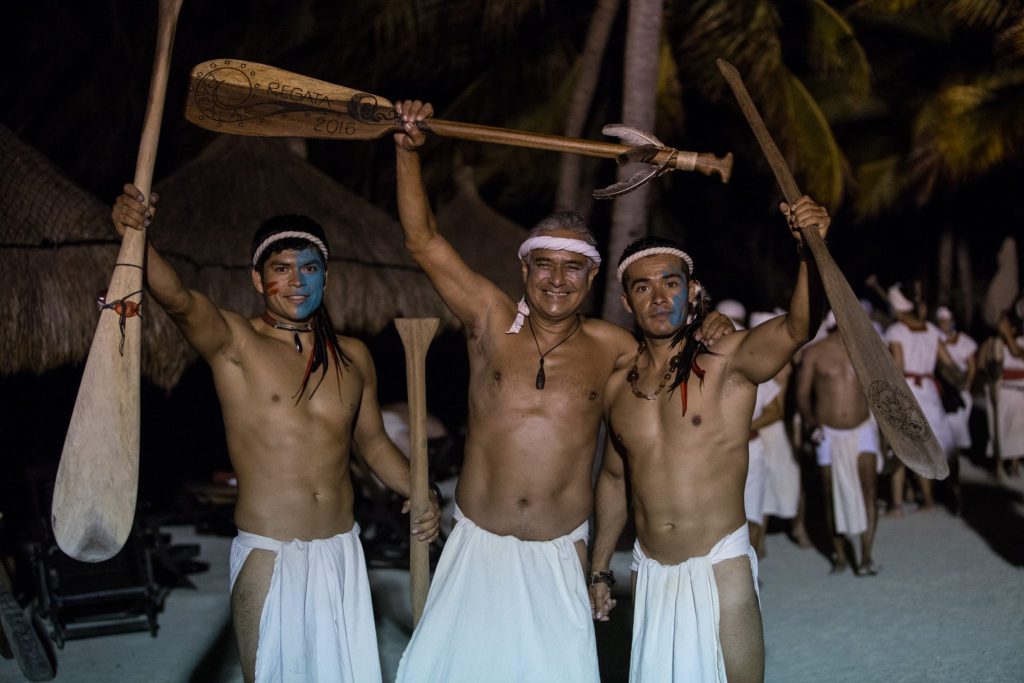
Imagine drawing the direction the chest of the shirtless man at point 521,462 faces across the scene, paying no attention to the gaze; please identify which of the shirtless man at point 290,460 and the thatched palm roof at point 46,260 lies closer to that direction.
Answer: the shirtless man

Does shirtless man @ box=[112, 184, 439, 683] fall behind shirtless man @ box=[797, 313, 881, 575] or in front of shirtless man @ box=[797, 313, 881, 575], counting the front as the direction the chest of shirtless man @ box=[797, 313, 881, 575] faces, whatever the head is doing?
in front

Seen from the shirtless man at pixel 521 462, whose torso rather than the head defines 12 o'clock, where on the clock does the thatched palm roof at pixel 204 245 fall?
The thatched palm roof is roughly at 5 o'clock from the shirtless man.

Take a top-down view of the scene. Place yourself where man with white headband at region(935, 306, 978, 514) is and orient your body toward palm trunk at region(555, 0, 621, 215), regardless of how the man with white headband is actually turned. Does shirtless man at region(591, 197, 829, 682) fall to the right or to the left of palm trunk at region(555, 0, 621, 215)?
left

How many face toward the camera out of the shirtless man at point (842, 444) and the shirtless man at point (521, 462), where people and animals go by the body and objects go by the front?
2

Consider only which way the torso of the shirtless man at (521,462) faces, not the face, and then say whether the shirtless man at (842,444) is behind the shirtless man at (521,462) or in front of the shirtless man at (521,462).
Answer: behind

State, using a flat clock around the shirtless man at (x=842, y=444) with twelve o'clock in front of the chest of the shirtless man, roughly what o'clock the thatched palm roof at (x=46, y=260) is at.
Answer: The thatched palm roof is roughly at 2 o'clock from the shirtless man.

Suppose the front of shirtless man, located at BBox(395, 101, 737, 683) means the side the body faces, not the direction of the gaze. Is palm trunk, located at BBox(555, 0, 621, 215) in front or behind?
behind

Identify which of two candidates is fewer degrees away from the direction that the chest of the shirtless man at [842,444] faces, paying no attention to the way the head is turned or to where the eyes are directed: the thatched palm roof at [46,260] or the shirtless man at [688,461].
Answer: the shirtless man

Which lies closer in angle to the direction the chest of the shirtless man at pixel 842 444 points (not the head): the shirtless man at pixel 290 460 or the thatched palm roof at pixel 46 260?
the shirtless man
